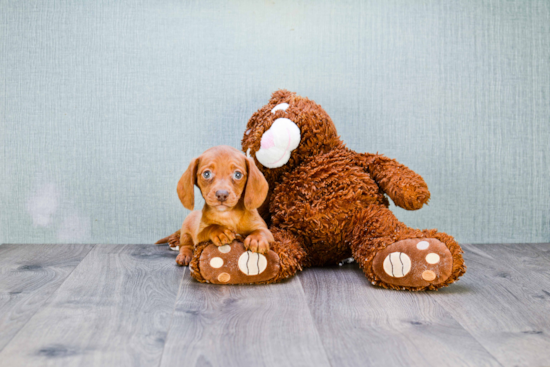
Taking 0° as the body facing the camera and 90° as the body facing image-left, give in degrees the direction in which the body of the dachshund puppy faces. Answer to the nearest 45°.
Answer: approximately 315°

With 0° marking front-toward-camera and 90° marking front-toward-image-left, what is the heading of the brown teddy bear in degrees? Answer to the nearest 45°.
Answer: approximately 0°
